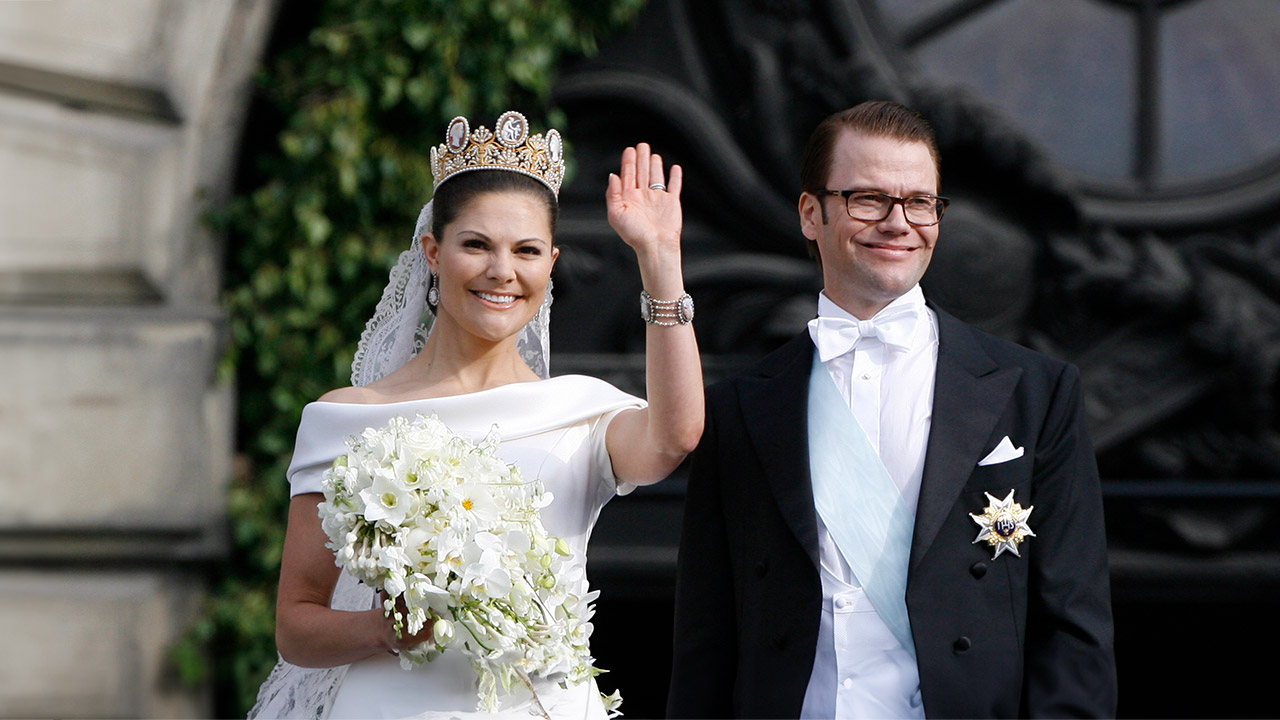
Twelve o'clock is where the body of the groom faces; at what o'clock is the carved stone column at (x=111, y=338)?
The carved stone column is roughly at 4 o'clock from the groom.

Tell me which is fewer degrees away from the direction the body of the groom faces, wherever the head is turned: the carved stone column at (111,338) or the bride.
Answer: the bride

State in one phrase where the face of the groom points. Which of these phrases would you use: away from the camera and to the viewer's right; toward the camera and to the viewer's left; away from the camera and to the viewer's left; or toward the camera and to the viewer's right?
toward the camera and to the viewer's right

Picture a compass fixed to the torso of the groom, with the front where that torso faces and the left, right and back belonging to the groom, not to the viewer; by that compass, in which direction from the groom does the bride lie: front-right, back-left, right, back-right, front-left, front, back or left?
right

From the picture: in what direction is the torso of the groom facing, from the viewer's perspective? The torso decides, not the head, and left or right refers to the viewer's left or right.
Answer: facing the viewer

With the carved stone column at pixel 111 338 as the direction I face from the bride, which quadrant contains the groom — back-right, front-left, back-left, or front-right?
back-right
